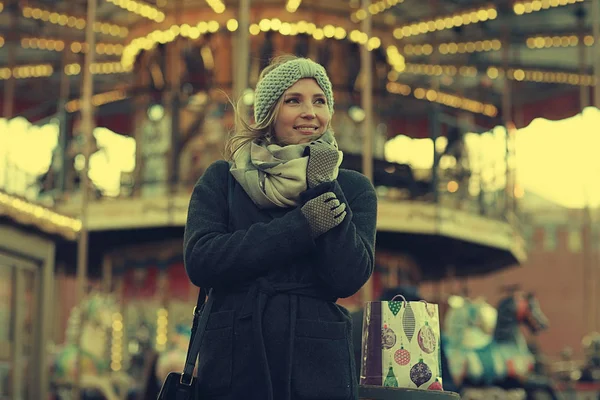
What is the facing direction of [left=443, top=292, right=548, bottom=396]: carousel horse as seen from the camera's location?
facing to the right of the viewer

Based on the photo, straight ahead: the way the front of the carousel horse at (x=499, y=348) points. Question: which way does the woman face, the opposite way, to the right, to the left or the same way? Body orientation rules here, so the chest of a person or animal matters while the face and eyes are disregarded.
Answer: to the right

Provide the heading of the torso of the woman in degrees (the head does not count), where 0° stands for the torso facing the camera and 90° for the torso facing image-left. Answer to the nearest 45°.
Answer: approximately 0°

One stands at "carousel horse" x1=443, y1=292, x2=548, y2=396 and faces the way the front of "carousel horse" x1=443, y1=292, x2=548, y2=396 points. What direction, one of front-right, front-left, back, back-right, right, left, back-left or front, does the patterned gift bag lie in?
right

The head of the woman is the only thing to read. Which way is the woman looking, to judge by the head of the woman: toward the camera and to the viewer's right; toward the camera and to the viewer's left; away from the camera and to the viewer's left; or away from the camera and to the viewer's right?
toward the camera and to the viewer's right

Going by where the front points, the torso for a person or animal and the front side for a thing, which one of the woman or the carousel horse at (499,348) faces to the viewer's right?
the carousel horse

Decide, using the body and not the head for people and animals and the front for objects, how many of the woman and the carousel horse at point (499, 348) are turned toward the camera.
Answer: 1

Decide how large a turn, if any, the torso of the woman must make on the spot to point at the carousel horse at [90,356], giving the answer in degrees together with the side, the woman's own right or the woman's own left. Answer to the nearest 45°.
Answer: approximately 180°
